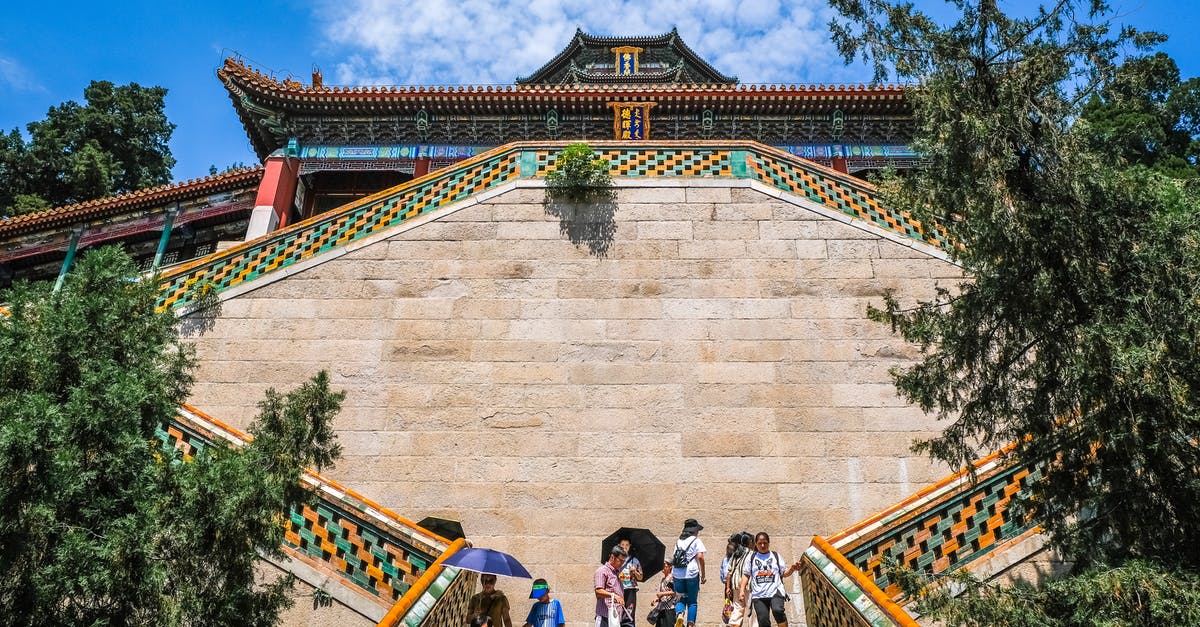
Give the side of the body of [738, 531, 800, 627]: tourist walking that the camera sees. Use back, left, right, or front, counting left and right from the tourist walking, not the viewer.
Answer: front

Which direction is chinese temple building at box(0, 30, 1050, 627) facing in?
toward the camera

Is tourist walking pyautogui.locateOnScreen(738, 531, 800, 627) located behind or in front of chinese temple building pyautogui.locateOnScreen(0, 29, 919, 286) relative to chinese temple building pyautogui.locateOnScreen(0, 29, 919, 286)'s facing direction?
in front

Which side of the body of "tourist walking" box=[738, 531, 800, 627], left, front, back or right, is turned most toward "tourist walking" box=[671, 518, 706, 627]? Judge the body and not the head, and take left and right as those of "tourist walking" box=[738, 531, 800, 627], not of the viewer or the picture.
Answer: right

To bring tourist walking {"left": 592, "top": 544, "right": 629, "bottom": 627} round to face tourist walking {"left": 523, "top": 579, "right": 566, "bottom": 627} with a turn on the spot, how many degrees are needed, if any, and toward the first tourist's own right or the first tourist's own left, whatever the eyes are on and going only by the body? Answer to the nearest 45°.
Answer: approximately 135° to the first tourist's own right

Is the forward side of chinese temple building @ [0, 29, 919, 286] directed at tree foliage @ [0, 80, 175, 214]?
no

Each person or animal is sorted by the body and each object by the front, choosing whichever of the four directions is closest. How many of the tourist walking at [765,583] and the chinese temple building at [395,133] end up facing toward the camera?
2

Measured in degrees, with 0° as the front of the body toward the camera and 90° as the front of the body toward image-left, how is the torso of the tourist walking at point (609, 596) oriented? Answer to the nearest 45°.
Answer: approximately 315°

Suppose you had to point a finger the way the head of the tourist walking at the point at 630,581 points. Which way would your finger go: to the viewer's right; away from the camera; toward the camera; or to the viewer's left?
toward the camera

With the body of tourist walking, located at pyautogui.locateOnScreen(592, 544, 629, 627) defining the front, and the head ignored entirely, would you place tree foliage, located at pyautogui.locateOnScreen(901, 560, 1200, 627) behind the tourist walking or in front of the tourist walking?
in front

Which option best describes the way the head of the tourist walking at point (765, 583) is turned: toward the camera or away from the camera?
toward the camera

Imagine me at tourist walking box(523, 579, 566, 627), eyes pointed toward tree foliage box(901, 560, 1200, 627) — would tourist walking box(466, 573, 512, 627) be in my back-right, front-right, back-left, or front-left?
back-right
